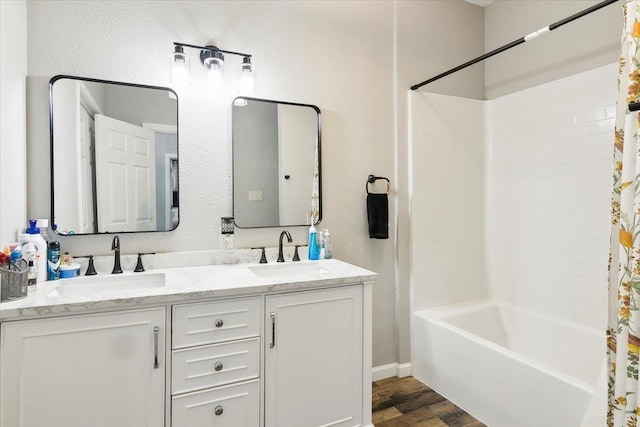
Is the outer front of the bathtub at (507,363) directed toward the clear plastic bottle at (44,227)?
yes

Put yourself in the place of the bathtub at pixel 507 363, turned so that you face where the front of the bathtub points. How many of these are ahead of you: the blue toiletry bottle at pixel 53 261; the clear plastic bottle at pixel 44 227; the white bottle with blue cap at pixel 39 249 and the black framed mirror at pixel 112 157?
4

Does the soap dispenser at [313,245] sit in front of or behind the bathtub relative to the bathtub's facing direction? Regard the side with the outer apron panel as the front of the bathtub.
in front

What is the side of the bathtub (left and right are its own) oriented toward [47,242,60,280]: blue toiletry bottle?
front

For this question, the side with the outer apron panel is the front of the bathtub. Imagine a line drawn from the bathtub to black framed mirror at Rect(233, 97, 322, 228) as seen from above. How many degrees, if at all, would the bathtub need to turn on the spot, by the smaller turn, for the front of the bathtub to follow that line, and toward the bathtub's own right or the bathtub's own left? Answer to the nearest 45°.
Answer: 0° — it already faces it

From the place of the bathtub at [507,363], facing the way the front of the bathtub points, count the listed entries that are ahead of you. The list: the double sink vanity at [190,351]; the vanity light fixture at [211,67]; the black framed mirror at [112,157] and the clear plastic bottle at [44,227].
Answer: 4

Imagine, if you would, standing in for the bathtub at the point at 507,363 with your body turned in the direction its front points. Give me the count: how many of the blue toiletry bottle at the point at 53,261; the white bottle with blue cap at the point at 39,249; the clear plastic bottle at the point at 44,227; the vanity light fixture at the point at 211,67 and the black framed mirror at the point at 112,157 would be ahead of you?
5

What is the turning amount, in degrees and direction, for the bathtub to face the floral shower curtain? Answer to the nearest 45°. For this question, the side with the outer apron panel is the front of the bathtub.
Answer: approximately 45° to its left

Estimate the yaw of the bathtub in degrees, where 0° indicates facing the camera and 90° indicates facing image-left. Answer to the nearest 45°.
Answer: approximately 45°

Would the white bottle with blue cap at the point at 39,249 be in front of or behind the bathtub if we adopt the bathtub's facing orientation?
in front

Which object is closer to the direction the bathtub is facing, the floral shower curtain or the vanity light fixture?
the vanity light fixture

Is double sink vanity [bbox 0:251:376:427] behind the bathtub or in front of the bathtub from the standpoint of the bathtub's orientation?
in front

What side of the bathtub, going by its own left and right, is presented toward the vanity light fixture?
front
